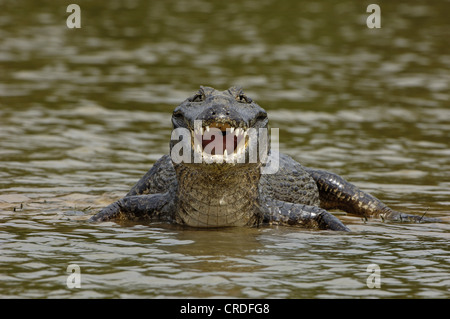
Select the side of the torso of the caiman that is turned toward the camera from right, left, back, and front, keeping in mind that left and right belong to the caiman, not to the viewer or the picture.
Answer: front
